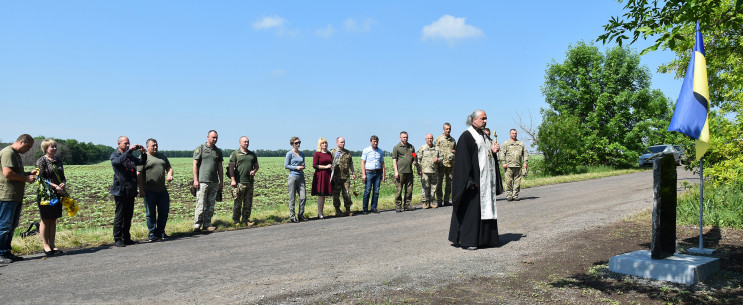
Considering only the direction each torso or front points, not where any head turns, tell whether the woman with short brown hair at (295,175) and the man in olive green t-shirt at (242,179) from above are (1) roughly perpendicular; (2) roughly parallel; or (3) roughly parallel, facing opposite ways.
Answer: roughly parallel

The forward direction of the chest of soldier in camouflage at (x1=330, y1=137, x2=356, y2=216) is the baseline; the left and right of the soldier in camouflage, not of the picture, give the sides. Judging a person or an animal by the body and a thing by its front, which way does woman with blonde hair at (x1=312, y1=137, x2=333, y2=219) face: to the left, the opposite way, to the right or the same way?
the same way

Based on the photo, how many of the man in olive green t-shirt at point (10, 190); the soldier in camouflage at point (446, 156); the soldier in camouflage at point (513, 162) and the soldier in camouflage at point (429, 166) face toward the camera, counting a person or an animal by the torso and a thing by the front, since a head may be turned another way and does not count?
3

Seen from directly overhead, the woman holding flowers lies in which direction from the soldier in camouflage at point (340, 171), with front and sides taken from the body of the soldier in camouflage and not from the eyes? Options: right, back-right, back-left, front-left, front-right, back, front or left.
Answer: right

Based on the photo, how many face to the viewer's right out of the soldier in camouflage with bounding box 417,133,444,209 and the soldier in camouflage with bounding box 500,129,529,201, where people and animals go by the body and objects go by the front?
0

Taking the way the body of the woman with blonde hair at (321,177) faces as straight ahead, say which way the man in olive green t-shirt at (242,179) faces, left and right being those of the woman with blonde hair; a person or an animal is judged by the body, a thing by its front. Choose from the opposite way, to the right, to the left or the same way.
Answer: the same way

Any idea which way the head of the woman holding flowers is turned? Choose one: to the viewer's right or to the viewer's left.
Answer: to the viewer's right

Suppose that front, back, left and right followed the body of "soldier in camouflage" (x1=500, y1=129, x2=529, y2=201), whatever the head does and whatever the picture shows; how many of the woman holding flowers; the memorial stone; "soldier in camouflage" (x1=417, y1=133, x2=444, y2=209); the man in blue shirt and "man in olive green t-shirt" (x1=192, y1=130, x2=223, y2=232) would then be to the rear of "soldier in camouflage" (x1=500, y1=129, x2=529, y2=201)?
0

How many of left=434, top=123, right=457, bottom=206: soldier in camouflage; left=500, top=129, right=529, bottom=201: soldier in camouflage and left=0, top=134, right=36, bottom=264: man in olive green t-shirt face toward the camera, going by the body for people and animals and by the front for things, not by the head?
2

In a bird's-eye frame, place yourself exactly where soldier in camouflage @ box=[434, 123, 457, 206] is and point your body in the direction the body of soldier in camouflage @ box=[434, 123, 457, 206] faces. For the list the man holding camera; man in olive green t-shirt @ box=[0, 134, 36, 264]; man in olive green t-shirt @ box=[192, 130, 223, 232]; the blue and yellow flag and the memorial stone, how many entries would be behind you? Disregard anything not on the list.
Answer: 0

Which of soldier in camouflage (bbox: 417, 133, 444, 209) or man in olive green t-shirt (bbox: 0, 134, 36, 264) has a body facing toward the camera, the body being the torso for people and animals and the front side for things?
the soldier in camouflage

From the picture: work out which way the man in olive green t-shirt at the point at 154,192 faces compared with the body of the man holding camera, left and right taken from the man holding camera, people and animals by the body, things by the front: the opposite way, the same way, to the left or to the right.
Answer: the same way

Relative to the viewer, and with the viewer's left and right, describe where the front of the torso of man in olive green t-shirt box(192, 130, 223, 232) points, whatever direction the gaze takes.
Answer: facing the viewer and to the right of the viewer

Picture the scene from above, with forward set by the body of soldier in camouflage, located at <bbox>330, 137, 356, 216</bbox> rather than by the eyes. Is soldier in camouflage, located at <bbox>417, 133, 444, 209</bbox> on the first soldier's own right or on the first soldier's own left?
on the first soldier's own left

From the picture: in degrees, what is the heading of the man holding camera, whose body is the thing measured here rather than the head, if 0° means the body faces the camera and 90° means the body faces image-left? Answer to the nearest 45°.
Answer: approximately 315°

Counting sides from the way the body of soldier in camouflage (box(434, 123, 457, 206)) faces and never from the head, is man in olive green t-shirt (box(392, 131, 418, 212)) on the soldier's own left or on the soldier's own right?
on the soldier's own right

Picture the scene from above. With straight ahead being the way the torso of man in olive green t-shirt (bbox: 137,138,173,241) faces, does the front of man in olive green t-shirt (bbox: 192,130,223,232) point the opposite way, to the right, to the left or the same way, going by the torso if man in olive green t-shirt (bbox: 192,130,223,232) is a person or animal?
the same way

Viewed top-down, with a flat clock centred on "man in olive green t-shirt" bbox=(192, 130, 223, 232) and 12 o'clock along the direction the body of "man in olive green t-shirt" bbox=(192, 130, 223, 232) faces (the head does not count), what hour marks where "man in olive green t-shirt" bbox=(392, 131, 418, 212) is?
"man in olive green t-shirt" bbox=(392, 131, 418, 212) is roughly at 10 o'clock from "man in olive green t-shirt" bbox=(192, 130, 223, 232).
